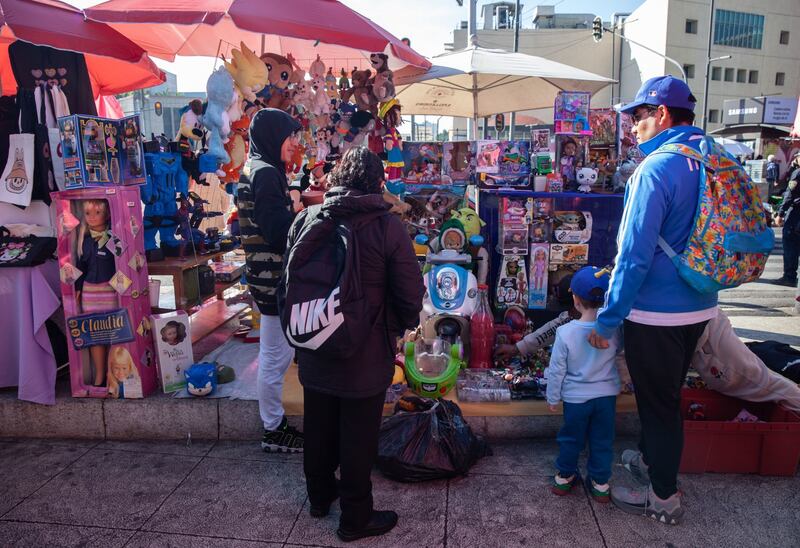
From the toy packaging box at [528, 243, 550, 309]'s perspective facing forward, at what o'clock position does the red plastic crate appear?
The red plastic crate is roughly at 11 o'clock from the toy packaging box.

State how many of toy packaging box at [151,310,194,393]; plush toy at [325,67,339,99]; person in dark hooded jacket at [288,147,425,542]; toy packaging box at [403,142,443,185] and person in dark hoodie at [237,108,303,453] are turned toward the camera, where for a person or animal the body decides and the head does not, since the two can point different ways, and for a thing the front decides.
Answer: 3

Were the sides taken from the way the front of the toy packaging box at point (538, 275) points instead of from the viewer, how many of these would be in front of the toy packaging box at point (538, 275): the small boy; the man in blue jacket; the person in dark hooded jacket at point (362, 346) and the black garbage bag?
4

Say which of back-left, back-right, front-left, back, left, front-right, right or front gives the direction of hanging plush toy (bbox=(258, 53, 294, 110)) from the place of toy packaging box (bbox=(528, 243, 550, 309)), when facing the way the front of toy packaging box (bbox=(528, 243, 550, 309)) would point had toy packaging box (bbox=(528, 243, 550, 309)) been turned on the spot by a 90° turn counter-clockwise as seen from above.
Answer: back

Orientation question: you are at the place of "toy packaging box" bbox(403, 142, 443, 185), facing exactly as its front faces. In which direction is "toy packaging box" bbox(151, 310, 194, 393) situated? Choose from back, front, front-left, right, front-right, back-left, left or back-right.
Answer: front-right

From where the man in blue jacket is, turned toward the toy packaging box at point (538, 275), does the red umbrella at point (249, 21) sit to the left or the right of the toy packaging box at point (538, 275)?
left

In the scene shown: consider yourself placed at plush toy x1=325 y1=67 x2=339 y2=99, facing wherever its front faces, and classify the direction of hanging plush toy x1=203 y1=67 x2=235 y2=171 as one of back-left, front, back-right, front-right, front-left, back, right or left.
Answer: front-right

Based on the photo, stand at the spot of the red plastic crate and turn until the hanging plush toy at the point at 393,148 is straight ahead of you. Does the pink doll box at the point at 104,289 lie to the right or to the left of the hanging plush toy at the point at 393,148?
left

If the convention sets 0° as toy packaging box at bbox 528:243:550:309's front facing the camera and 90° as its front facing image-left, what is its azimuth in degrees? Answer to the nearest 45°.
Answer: approximately 0°

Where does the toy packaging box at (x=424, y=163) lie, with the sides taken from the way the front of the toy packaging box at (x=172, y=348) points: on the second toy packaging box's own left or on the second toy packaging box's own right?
on the second toy packaging box's own left

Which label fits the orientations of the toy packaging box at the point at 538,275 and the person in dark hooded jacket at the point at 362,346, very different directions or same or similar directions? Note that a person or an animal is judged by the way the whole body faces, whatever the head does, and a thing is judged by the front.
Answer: very different directions

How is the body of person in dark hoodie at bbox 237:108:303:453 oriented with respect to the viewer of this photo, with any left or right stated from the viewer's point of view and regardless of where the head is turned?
facing to the right of the viewer

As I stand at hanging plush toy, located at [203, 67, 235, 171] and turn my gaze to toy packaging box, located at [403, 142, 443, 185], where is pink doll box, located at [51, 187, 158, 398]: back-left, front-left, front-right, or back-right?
back-right

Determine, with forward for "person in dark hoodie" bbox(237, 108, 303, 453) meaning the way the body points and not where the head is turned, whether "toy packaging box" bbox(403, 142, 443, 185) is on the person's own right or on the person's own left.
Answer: on the person's own left

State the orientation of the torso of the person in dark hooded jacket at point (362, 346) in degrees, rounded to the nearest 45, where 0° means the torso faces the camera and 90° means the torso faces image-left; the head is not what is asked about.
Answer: approximately 225°
